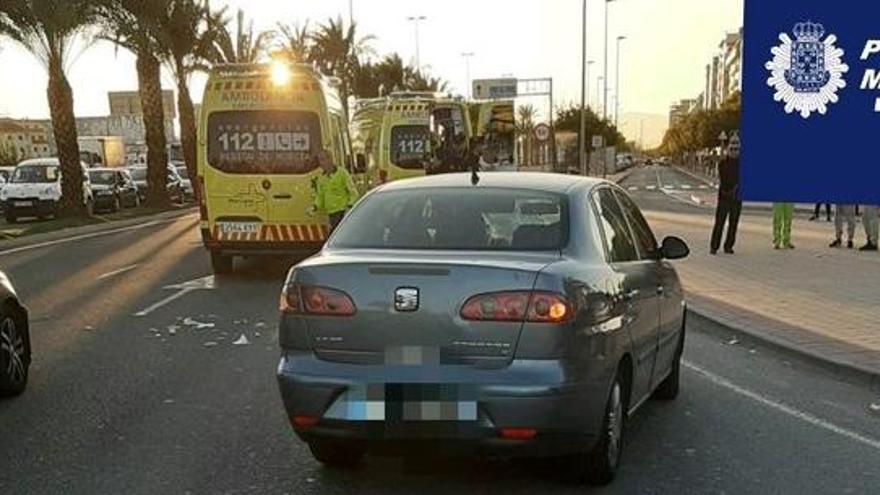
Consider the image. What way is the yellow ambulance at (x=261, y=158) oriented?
away from the camera

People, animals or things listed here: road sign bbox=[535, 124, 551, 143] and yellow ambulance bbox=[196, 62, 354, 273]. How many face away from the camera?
1

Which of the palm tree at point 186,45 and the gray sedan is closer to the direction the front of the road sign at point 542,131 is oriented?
the gray sedan

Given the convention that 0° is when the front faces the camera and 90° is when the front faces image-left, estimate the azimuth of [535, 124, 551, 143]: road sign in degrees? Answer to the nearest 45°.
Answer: approximately 0°

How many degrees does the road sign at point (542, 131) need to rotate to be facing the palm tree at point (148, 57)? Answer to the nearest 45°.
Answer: approximately 45° to its right

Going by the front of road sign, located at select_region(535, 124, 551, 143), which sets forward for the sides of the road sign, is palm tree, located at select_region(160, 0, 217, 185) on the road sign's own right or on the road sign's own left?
on the road sign's own right

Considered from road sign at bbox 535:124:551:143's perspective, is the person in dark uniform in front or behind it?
in front

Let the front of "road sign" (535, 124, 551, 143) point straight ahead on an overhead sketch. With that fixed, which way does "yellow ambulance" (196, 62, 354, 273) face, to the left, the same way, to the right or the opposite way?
the opposite way

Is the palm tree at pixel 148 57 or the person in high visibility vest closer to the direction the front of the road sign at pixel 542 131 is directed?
the person in high visibility vest

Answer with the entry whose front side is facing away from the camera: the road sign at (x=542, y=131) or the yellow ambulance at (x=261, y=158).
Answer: the yellow ambulance

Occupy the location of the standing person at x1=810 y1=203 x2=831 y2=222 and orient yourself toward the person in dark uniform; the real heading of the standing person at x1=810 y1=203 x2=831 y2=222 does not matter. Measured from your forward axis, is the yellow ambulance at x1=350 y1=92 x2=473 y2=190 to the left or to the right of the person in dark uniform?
right

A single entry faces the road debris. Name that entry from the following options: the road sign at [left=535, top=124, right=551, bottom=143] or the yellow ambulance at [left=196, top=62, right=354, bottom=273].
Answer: the road sign

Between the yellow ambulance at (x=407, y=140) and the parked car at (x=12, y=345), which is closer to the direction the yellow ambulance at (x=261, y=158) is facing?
the yellow ambulance

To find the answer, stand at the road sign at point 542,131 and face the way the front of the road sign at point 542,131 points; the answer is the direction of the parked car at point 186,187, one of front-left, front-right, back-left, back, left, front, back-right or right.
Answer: right

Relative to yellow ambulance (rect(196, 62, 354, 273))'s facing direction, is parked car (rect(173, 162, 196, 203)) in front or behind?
in front
